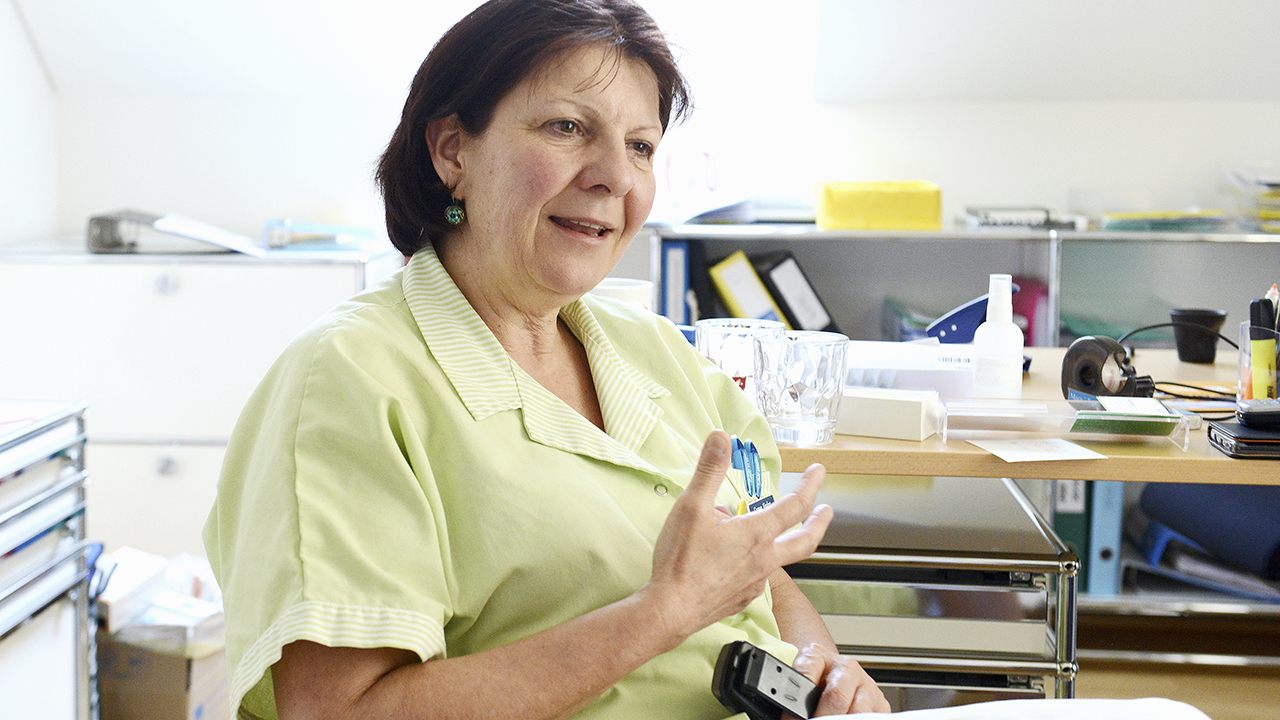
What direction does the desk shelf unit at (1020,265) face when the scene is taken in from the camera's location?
facing the viewer

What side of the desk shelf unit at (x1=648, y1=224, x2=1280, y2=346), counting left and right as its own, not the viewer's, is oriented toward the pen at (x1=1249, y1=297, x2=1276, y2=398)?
front

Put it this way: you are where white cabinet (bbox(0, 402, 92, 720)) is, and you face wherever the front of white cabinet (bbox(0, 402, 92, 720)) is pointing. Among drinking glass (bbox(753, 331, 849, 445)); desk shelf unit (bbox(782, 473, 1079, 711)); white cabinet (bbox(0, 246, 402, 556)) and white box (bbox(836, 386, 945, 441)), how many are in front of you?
3

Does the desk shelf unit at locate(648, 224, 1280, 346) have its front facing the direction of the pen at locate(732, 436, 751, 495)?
yes

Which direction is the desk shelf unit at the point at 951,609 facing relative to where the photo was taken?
toward the camera

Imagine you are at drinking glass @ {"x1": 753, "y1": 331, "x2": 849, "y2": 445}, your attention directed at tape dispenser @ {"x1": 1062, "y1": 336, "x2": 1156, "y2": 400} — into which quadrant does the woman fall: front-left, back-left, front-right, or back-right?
back-right

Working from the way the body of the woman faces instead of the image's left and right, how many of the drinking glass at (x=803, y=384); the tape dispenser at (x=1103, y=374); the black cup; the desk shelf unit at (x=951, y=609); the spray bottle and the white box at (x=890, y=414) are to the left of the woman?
6

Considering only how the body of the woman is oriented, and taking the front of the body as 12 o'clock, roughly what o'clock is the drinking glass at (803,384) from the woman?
The drinking glass is roughly at 9 o'clock from the woman.

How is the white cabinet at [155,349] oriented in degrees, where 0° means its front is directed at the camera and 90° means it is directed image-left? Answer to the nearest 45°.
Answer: approximately 0°

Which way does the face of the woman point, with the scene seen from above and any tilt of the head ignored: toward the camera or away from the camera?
toward the camera

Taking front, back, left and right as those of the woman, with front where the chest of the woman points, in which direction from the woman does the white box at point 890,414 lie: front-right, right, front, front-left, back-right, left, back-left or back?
left

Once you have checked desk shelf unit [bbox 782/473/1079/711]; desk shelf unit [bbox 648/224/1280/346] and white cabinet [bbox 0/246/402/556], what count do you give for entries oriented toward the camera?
3

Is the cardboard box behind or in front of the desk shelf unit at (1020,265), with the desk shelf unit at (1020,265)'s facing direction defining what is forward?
in front

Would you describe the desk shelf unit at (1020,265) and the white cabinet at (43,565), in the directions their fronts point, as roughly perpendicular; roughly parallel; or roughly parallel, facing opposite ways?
roughly perpendicular

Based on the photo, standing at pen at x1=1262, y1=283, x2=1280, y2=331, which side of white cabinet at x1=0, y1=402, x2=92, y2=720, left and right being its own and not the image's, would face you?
front

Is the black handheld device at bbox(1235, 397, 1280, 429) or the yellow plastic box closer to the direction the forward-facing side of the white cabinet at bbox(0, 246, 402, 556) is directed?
the black handheld device
